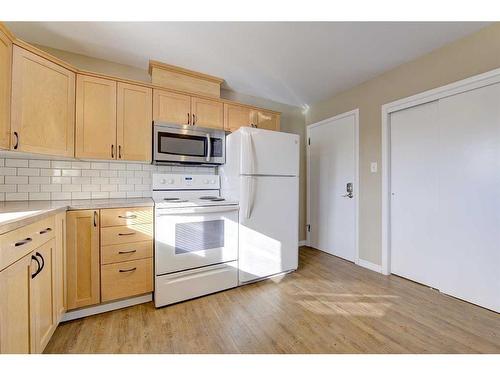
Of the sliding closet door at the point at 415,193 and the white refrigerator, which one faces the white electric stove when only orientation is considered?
the sliding closet door

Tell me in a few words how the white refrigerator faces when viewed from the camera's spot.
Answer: facing the viewer and to the right of the viewer

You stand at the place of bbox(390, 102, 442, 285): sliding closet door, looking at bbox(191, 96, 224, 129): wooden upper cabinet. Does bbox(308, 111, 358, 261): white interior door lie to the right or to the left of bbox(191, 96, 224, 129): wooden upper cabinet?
right

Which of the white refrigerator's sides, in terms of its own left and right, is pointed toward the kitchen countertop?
right

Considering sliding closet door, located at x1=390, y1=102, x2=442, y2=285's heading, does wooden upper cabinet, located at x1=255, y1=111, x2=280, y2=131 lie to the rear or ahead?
ahead

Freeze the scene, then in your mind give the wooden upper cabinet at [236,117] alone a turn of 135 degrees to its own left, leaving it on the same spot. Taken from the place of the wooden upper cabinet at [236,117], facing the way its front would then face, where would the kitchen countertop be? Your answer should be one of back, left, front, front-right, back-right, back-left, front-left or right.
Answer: back-left

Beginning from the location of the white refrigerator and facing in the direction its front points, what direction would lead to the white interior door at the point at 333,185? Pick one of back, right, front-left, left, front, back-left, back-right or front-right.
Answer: left

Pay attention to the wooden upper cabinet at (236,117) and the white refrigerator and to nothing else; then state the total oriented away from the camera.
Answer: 0

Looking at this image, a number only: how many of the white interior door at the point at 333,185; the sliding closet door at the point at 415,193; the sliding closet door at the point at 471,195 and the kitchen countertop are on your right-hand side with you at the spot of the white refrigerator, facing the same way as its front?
1

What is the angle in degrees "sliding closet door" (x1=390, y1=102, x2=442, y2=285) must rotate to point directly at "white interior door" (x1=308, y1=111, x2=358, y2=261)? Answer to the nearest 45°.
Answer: approximately 45° to its right

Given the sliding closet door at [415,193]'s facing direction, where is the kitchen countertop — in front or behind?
in front
